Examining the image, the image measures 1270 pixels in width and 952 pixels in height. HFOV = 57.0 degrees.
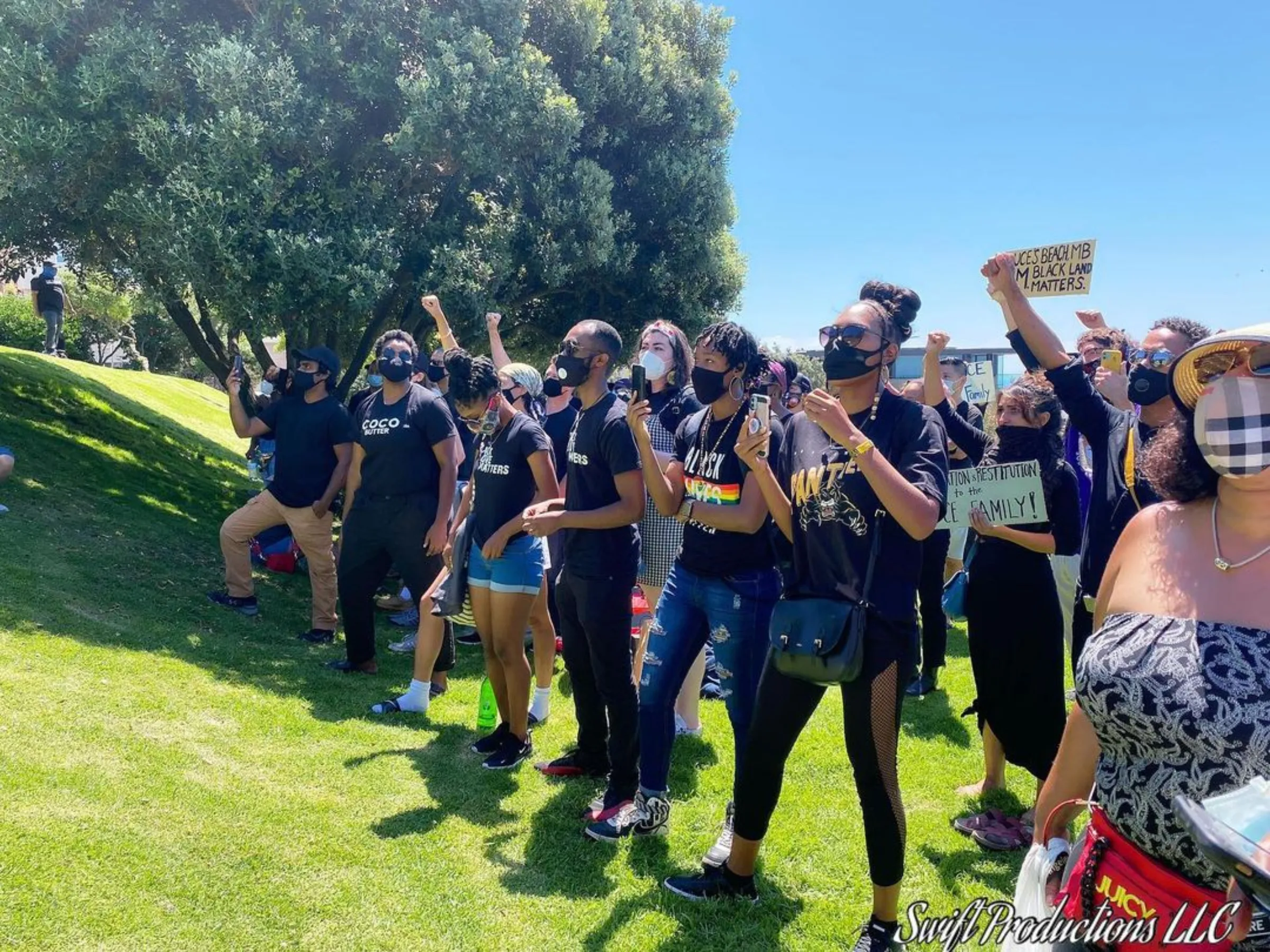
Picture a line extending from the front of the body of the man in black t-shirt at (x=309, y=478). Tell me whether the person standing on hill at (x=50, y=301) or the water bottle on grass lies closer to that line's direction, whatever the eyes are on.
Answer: the water bottle on grass

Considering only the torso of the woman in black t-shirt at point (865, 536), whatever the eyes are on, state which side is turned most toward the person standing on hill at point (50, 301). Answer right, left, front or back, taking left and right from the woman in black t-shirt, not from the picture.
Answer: right

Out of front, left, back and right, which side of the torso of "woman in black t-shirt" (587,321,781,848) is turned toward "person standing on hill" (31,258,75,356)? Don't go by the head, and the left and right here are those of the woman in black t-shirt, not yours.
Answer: right

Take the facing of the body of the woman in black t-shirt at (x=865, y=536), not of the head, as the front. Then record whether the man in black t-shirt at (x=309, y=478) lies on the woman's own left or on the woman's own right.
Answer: on the woman's own right

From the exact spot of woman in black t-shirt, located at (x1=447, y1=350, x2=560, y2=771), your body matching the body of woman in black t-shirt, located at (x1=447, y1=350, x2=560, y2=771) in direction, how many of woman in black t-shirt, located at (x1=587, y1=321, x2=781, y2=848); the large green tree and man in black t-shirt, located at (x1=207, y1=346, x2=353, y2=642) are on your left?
1

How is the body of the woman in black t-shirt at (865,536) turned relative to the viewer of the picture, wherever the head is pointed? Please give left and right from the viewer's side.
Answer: facing the viewer and to the left of the viewer

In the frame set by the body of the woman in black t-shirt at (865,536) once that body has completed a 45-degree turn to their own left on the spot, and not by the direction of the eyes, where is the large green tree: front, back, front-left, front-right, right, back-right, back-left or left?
back-right

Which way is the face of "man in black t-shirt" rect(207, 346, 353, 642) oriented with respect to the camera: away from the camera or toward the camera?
toward the camera

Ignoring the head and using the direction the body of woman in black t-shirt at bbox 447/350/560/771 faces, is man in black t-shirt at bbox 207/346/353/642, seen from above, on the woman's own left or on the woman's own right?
on the woman's own right

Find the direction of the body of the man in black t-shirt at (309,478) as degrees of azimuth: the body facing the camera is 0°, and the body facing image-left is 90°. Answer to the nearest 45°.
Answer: approximately 45°

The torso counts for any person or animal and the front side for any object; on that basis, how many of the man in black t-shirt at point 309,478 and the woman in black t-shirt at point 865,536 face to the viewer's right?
0

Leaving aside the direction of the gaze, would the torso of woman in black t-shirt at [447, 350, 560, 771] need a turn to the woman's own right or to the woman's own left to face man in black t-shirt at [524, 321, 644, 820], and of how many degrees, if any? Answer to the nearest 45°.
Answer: approximately 90° to the woman's own left

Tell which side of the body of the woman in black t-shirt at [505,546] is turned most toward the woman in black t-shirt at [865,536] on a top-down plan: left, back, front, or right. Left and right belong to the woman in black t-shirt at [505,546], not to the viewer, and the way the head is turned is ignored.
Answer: left

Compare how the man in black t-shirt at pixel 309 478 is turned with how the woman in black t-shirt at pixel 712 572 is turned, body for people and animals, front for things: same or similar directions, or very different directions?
same or similar directions

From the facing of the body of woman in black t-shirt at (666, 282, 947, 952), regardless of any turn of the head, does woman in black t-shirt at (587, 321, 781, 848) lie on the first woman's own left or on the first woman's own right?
on the first woman's own right
